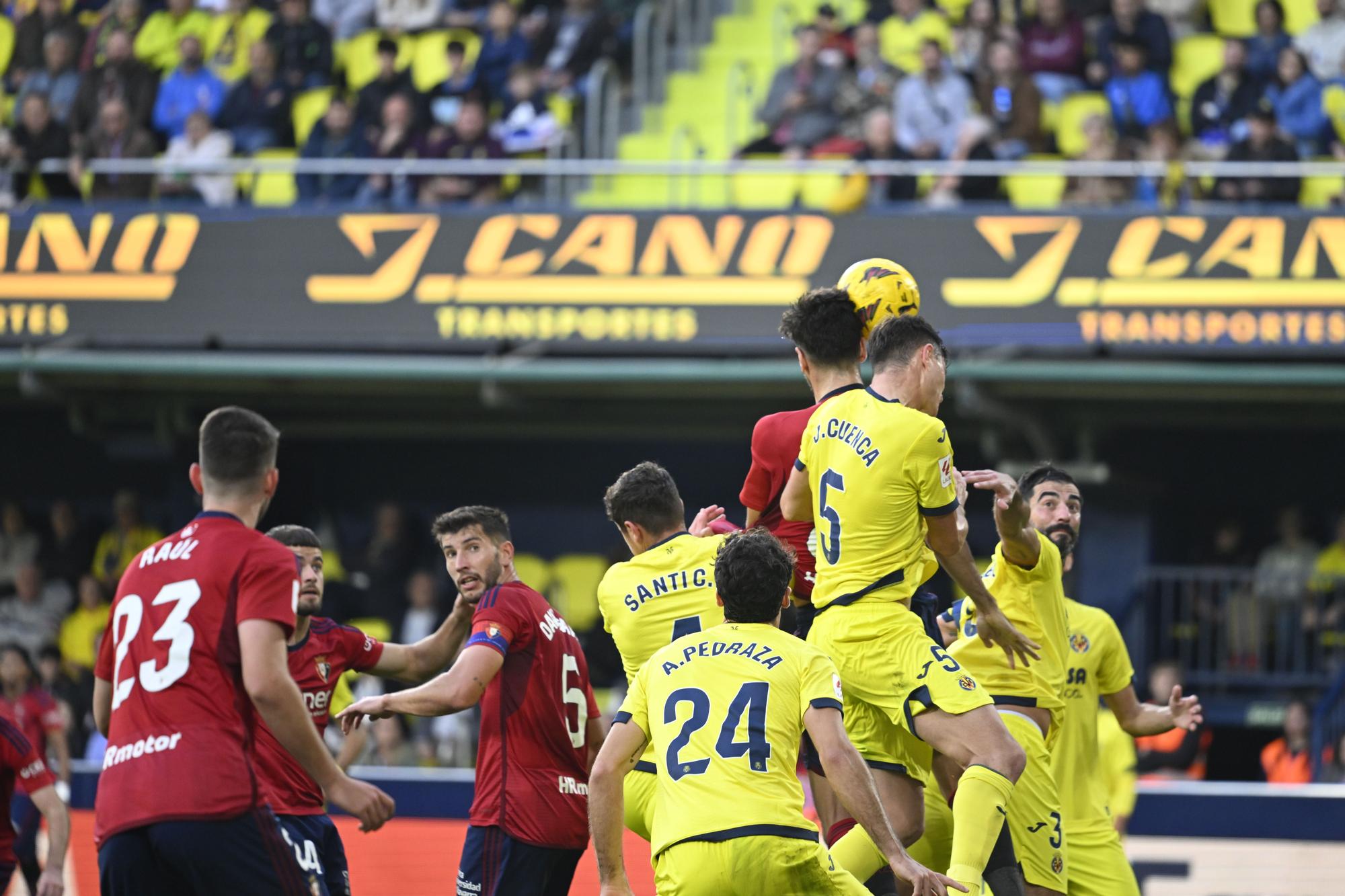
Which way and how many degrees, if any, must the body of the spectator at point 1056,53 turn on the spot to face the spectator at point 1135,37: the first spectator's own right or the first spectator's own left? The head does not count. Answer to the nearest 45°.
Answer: approximately 90° to the first spectator's own left

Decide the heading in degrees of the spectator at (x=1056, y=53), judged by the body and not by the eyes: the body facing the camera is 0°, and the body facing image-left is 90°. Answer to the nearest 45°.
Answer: approximately 0°

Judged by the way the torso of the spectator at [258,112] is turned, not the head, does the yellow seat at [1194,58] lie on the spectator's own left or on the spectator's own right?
on the spectator's own left

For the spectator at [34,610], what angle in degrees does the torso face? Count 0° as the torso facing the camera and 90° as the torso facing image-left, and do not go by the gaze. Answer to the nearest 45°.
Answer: approximately 0°

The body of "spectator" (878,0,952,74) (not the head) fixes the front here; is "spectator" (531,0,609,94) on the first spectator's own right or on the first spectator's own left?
on the first spectator's own right

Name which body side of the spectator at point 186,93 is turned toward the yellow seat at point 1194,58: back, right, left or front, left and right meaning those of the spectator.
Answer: left

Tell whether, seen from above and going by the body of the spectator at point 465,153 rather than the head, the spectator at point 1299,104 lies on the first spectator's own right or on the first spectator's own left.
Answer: on the first spectator's own left
